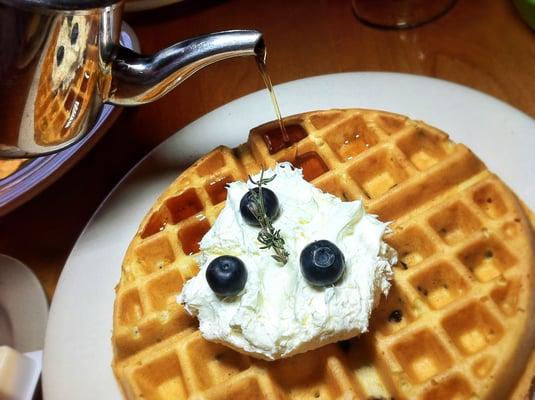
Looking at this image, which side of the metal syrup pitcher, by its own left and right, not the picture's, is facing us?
right

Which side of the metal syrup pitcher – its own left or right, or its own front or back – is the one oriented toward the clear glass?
front
